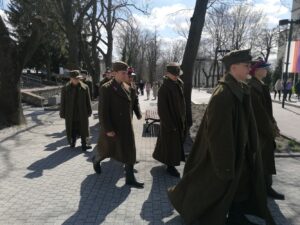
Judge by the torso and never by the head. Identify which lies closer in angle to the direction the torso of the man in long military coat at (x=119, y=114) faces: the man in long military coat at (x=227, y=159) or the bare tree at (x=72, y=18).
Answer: the man in long military coat
